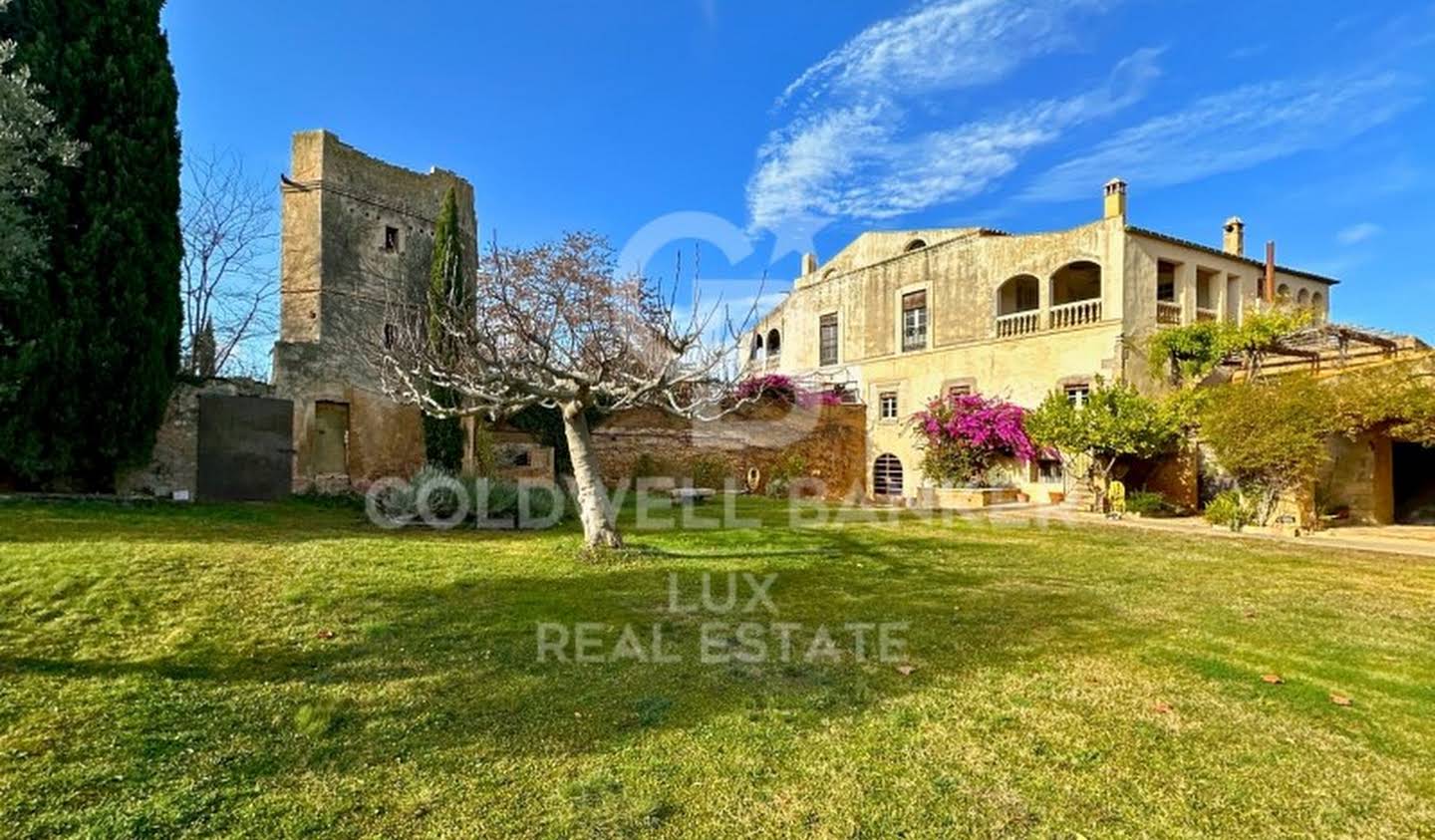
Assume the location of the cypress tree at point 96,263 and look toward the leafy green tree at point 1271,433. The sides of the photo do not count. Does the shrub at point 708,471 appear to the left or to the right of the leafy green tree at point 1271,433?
left

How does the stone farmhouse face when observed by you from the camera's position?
facing the viewer and to the left of the viewer

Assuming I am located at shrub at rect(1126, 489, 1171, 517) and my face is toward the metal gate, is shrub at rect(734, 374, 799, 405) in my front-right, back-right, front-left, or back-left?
front-right

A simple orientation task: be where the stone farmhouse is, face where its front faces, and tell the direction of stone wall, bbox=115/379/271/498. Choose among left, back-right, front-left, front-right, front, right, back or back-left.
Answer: front

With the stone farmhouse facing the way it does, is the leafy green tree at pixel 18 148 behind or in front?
in front

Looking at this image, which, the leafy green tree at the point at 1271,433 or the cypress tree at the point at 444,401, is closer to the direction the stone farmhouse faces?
the cypress tree

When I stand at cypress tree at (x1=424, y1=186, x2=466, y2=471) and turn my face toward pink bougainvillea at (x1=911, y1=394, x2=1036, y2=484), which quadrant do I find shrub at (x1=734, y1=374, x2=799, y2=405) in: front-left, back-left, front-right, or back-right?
front-left

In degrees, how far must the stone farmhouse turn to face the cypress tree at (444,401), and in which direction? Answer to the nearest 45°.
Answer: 0° — it already faces it

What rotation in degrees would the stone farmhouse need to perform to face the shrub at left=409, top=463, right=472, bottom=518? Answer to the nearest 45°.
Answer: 0° — it already faces it

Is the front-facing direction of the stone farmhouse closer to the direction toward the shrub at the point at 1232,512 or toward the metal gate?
the metal gate

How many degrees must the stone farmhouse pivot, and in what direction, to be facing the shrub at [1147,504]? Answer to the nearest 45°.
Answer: approximately 90° to its left
